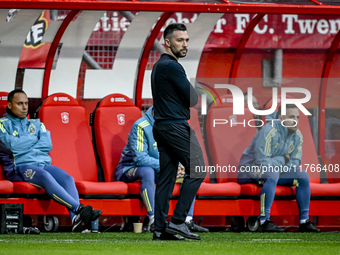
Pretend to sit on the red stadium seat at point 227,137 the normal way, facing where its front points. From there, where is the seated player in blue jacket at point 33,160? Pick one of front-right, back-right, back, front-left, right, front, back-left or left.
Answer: right

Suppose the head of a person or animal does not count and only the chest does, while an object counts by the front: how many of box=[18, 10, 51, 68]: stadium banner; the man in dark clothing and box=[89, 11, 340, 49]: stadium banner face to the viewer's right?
1

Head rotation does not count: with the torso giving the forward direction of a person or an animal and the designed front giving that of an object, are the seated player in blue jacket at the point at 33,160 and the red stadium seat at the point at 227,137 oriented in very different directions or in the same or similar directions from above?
same or similar directions

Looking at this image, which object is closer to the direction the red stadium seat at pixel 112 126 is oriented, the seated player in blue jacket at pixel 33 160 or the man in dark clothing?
the man in dark clothing

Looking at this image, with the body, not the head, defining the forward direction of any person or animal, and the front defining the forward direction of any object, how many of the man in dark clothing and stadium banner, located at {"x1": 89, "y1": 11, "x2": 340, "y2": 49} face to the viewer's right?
1

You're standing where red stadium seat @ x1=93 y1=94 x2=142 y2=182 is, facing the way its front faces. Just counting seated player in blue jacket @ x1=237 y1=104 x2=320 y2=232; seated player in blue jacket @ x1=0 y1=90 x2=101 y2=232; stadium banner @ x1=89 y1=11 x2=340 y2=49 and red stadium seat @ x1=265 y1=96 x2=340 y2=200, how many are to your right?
1

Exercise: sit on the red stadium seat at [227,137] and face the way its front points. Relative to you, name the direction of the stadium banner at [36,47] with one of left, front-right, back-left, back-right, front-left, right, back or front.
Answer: back-right

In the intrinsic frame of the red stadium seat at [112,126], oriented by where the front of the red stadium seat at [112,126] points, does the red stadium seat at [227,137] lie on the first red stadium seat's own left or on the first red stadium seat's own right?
on the first red stadium seat's own left

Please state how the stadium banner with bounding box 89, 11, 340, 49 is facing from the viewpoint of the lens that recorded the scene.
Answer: facing the viewer

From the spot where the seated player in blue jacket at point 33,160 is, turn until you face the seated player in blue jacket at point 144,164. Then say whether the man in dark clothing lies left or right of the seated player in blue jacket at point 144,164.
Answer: right

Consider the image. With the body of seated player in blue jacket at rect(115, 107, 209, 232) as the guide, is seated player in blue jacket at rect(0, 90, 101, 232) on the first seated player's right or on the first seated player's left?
on the first seated player's right

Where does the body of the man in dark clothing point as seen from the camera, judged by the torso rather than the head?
to the viewer's right

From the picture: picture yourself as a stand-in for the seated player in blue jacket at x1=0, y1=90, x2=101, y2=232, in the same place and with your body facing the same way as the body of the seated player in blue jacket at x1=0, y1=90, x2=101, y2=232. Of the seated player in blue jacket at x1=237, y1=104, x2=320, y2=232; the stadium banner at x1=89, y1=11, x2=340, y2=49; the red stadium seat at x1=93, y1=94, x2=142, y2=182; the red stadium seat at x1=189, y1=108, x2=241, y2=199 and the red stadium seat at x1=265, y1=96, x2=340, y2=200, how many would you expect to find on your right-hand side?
0

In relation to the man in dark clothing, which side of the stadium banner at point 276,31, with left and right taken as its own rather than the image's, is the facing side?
front

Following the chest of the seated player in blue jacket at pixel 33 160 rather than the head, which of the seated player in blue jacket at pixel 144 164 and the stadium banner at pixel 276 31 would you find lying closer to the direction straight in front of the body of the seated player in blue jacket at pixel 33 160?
the seated player in blue jacket

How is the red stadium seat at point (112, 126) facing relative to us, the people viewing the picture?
facing the viewer and to the right of the viewer

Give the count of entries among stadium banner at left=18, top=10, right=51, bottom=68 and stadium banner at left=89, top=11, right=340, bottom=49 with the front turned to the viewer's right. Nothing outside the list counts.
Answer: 0

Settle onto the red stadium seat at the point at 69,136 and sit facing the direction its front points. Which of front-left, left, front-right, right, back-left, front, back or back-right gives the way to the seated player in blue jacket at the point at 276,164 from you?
front-left
